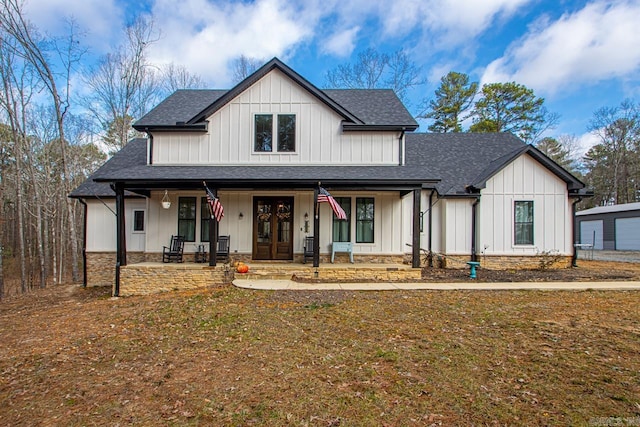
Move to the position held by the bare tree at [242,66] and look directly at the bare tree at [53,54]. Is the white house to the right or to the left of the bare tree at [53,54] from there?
left

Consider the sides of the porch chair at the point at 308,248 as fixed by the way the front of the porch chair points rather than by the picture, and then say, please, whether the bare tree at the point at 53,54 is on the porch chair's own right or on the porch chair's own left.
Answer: on the porch chair's own right

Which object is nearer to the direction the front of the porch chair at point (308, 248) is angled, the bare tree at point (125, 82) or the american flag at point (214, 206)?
the american flag

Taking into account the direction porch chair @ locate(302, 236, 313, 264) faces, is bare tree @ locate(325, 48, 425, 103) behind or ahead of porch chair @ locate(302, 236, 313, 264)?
behind

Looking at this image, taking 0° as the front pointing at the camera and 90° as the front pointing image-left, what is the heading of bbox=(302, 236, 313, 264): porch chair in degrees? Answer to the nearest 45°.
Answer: approximately 0°

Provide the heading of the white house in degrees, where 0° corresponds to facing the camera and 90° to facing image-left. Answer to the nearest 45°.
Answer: approximately 0°
